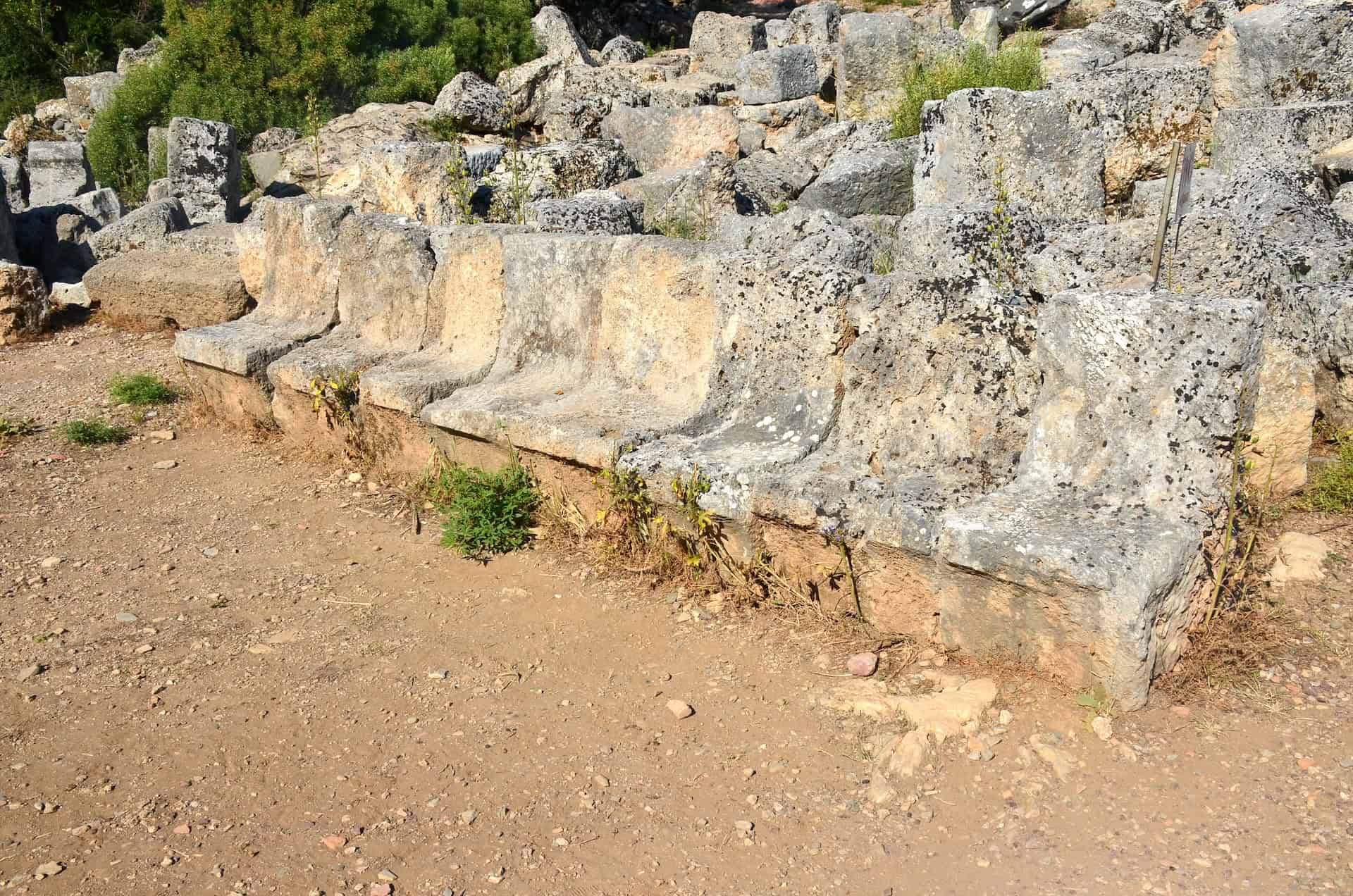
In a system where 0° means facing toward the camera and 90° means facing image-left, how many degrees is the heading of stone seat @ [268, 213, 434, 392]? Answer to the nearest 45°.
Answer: approximately 45°

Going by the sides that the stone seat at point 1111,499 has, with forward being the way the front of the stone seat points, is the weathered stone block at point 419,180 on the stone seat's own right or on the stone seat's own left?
on the stone seat's own right

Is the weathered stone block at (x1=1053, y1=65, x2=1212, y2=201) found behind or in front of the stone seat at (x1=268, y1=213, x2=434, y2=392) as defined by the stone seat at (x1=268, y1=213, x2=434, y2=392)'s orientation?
behind

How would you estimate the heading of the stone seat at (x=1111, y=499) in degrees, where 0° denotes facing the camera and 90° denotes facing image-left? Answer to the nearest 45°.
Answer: approximately 45°

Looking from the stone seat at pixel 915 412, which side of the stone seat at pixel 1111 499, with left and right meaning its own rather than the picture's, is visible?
right

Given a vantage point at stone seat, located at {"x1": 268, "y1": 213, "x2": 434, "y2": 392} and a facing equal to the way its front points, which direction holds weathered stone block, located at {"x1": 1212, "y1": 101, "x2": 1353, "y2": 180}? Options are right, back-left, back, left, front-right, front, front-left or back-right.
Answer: back-left

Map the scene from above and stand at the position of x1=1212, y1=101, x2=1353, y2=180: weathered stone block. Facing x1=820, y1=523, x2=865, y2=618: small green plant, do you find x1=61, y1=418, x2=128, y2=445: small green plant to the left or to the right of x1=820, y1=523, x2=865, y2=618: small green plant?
right

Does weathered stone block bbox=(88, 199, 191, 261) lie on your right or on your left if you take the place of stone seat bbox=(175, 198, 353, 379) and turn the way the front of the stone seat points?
on your right

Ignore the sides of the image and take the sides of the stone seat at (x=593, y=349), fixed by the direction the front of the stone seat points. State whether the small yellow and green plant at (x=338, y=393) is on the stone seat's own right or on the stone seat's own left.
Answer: on the stone seat's own right
